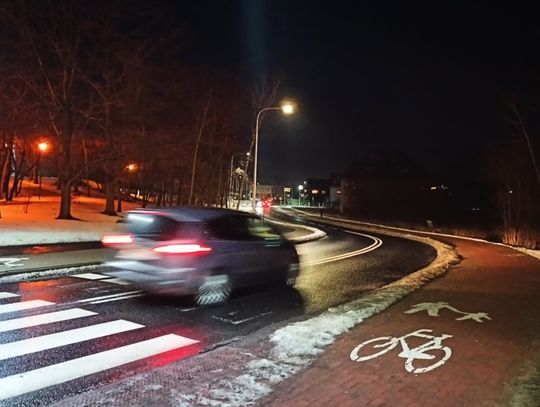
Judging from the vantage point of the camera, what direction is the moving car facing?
facing away from the viewer and to the right of the viewer
